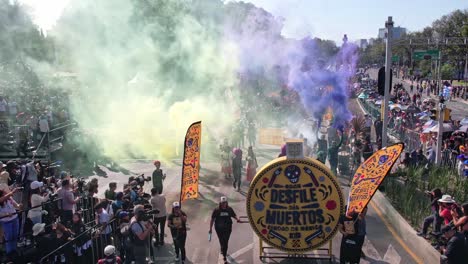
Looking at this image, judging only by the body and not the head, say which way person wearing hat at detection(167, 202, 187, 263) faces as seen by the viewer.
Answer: toward the camera

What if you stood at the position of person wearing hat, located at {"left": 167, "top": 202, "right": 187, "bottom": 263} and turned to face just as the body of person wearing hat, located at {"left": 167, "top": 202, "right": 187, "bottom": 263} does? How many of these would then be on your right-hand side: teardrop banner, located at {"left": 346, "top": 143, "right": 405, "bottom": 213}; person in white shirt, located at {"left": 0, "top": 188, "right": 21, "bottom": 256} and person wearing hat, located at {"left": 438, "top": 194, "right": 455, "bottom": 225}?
1

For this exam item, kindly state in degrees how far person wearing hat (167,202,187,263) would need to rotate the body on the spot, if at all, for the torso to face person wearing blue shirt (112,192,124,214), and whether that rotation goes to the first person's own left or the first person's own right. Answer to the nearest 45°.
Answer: approximately 135° to the first person's own right

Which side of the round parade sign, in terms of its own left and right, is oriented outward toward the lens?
front

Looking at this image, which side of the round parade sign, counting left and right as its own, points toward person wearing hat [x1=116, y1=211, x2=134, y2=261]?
right

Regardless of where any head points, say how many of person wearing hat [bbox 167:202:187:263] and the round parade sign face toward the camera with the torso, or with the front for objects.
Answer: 2

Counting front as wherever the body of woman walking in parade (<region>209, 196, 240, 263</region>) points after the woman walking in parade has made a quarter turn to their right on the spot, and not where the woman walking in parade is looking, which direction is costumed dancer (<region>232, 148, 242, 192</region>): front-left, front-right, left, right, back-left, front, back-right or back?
right

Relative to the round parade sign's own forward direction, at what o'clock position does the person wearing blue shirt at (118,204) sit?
The person wearing blue shirt is roughly at 3 o'clock from the round parade sign.

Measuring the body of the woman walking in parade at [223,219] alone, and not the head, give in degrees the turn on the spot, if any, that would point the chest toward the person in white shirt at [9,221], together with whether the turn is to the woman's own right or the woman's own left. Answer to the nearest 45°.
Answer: approximately 90° to the woman's own right

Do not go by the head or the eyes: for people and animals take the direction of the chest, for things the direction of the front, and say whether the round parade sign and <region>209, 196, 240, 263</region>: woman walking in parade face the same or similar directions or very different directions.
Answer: same or similar directions

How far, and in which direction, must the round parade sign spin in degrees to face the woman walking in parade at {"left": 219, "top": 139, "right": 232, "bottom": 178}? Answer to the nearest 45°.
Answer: approximately 180°

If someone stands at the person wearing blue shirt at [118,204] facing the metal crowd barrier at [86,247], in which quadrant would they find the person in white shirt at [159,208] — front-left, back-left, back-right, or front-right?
back-left

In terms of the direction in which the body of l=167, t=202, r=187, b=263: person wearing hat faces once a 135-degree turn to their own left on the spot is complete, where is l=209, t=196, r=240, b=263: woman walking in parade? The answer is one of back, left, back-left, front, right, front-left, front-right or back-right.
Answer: front-right

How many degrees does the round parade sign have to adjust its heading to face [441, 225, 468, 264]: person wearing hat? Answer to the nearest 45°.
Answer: approximately 90° to its left

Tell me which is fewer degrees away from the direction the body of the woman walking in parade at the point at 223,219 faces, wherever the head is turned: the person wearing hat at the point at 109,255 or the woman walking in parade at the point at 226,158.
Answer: the person wearing hat

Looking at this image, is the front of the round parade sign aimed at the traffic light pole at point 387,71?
no

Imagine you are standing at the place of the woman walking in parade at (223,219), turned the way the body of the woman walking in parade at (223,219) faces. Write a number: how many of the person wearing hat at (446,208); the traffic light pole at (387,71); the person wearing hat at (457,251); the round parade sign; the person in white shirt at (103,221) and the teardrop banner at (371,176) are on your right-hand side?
1

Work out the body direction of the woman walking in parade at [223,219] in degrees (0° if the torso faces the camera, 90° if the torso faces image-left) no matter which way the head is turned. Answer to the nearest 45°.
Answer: approximately 0°
